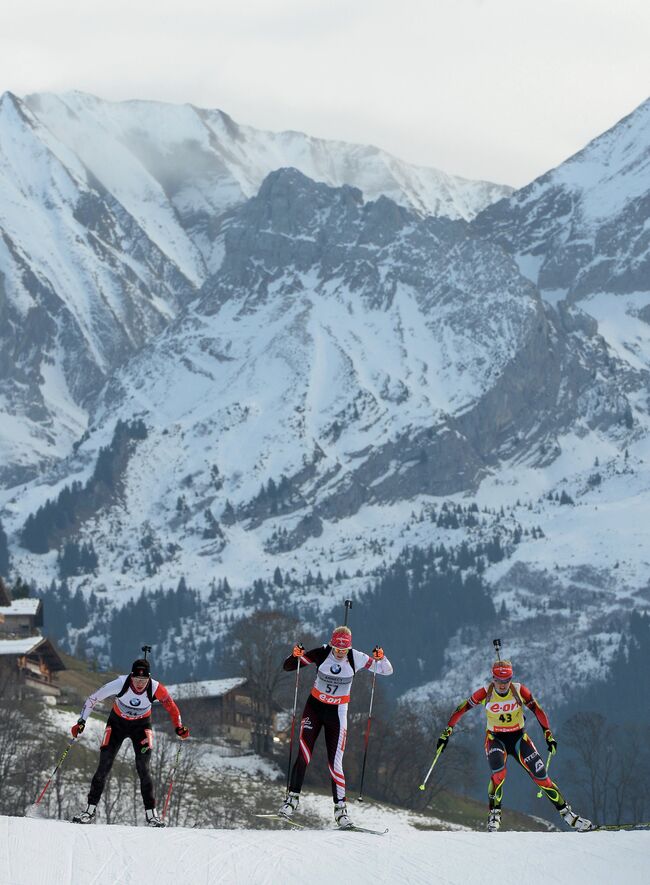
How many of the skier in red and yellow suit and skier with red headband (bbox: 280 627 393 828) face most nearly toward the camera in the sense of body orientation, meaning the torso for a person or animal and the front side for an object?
2

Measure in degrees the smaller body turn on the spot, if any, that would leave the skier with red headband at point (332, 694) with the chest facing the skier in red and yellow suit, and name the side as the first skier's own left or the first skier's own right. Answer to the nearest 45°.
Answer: approximately 90° to the first skier's own left

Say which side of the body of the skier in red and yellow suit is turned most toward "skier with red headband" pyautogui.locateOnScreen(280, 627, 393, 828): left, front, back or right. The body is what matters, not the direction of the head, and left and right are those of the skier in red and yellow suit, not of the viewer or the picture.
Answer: right

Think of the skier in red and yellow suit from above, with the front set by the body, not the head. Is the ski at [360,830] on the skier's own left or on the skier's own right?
on the skier's own right

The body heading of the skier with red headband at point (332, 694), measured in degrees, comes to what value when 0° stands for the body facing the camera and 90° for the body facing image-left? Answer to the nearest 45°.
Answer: approximately 0°
